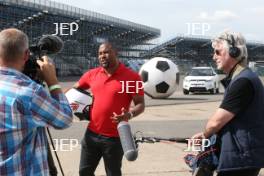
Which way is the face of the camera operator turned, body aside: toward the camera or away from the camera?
away from the camera

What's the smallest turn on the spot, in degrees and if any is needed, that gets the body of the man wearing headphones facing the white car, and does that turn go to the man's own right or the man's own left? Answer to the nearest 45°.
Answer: approximately 90° to the man's own right

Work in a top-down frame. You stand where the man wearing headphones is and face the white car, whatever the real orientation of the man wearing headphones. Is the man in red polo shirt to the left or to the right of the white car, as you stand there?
left

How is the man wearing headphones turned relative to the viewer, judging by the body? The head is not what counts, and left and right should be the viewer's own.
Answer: facing to the left of the viewer
